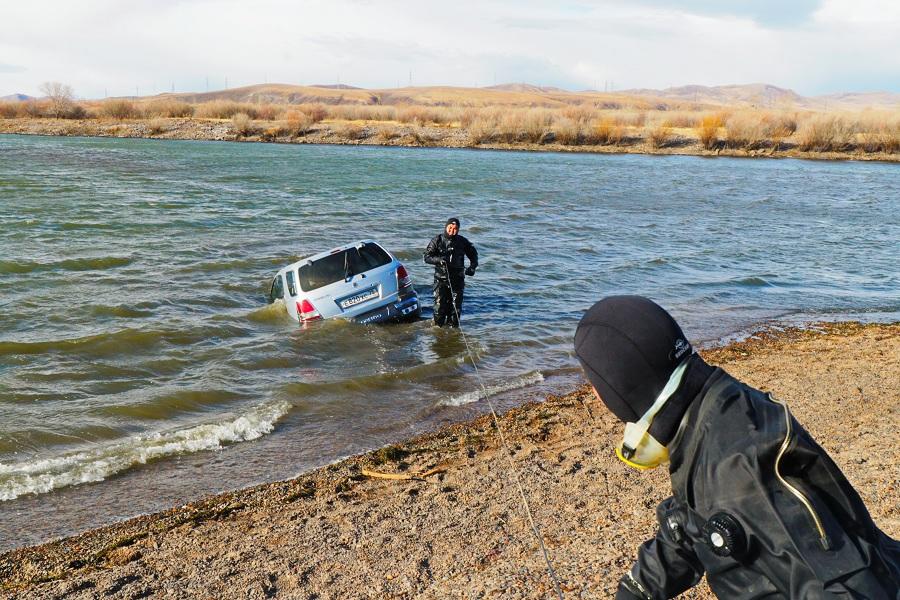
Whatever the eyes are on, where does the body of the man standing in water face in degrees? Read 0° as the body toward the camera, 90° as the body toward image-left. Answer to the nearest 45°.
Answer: approximately 0°

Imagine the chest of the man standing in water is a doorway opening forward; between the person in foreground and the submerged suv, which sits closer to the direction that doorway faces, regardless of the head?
the person in foreground

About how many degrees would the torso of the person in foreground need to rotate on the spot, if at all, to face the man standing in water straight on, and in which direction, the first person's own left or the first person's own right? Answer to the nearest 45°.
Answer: approximately 45° to the first person's own right

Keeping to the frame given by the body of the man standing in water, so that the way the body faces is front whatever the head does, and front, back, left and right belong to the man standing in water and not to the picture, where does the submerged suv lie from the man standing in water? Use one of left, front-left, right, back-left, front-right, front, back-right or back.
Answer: right

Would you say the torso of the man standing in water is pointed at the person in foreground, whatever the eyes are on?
yes

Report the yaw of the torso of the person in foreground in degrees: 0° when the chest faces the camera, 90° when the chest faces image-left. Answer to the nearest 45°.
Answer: approximately 90°
